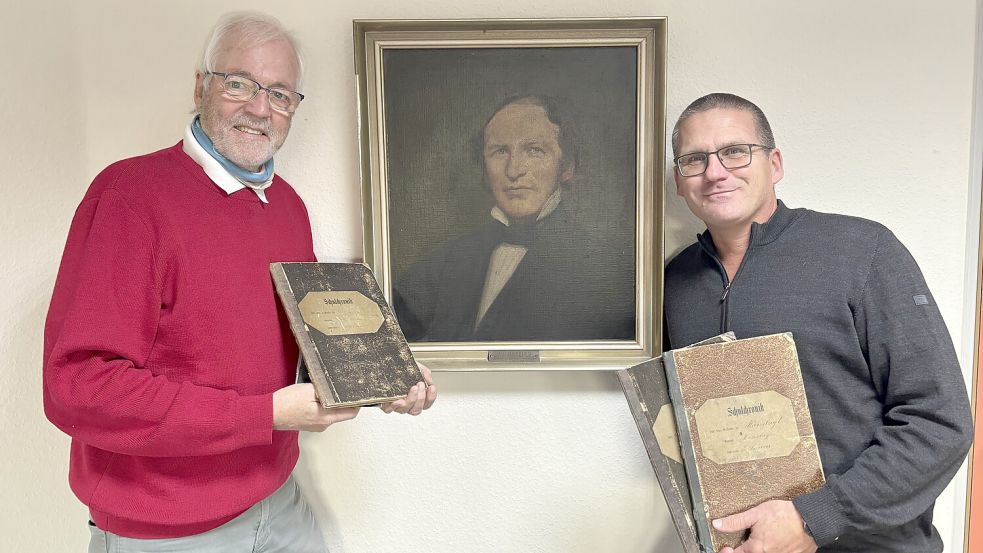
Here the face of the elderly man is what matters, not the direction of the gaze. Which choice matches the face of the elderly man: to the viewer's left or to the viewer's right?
to the viewer's right

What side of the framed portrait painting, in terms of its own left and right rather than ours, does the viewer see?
front

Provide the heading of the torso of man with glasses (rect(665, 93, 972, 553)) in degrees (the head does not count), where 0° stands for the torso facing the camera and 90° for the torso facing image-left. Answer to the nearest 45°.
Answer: approximately 45°

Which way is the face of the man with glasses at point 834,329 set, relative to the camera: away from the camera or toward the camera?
toward the camera

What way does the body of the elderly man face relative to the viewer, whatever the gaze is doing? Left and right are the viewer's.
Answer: facing the viewer and to the right of the viewer

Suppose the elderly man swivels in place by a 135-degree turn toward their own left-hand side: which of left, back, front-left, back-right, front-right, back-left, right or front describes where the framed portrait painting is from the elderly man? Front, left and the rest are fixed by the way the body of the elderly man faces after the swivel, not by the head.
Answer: right

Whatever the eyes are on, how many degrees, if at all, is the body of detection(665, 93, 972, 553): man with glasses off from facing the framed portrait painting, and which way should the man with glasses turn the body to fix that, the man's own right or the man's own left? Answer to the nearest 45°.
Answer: approximately 45° to the man's own right

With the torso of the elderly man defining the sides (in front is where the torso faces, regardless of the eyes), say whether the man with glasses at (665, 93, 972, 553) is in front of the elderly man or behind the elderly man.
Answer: in front
